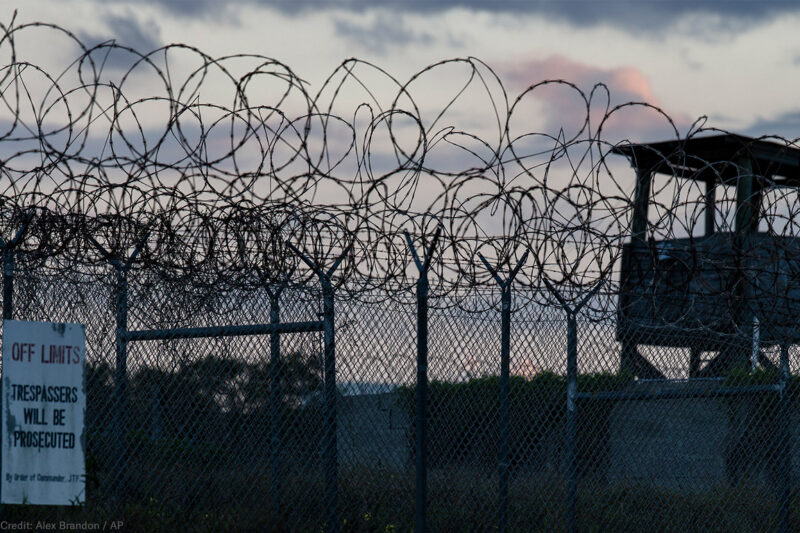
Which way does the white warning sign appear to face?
toward the camera

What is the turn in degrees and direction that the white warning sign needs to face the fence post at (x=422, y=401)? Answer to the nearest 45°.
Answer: approximately 90° to its left
